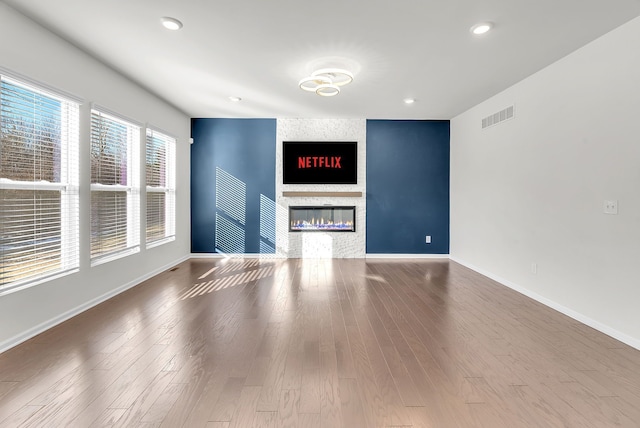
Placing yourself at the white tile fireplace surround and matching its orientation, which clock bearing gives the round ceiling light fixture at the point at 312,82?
The round ceiling light fixture is roughly at 12 o'clock from the white tile fireplace surround.

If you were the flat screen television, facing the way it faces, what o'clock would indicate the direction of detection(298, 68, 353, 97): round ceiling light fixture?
The round ceiling light fixture is roughly at 12 o'clock from the flat screen television.

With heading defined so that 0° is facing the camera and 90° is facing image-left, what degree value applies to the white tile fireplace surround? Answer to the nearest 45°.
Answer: approximately 0°

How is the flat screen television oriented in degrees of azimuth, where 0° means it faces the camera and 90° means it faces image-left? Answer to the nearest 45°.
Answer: approximately 0°

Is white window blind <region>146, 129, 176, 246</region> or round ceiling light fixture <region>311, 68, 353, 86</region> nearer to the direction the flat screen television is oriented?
the round ceiling light fixture

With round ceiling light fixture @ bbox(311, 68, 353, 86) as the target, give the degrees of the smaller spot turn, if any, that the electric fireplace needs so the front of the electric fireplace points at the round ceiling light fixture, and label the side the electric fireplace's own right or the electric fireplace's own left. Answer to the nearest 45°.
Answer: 0° — it already faces it

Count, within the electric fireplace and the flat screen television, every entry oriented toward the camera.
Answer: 2

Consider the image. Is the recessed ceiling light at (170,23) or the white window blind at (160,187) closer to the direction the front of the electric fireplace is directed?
the recessed ceiling light

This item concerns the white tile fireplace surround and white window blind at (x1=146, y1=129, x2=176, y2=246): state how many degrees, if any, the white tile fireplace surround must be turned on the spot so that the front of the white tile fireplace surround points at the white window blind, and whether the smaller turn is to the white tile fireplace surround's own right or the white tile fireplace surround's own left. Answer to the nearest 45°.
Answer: approximately 45° to the white tile fireplace surround's own right

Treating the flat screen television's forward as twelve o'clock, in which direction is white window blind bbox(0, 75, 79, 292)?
The white window blind is roughly at 1 o'clock from the flat screen television.

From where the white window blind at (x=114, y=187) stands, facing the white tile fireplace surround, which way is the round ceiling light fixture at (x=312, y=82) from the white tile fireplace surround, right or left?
right

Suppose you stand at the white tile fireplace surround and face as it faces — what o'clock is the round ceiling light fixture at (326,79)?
The round ceiling light fixture is roughly at 12 o'clock from the white tile fireplace surround.

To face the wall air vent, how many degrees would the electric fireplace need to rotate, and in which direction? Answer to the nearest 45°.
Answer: approximately 45° to its left
